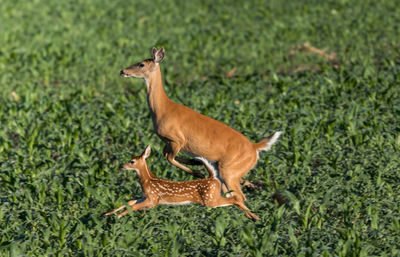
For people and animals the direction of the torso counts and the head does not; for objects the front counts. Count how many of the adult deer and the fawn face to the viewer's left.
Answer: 2

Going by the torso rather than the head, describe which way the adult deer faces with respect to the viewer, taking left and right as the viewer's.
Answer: facing to the left of the viewer

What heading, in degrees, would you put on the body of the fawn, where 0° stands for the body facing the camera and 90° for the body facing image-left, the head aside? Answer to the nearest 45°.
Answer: approximately 90°
